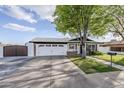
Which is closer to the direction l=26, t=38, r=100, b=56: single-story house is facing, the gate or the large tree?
the large tree

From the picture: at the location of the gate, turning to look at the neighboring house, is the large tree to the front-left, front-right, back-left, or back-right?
front-right

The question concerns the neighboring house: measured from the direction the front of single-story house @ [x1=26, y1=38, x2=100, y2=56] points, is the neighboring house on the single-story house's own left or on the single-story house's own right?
on the single-story house's own left

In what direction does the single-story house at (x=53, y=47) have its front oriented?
toward the camera

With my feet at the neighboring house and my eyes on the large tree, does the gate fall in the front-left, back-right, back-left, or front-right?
front-right

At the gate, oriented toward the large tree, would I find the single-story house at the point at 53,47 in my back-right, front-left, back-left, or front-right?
front-left

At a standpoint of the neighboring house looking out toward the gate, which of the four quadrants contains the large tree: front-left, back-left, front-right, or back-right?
front-left

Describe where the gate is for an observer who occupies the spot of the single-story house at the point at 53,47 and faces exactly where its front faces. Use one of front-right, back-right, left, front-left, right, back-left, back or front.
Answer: right

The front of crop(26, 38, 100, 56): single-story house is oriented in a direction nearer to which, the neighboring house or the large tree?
the large tree
